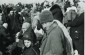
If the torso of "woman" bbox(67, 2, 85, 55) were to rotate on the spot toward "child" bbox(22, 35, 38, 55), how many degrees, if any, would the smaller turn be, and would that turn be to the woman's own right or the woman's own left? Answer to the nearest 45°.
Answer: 0° — they already face them

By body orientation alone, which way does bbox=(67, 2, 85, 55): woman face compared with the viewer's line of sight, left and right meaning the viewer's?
facing the viewer and to the left of the viewer

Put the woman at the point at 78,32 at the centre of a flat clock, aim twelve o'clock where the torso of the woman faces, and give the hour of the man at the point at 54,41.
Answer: The man is roughly at 11 o'clock from the woman.
